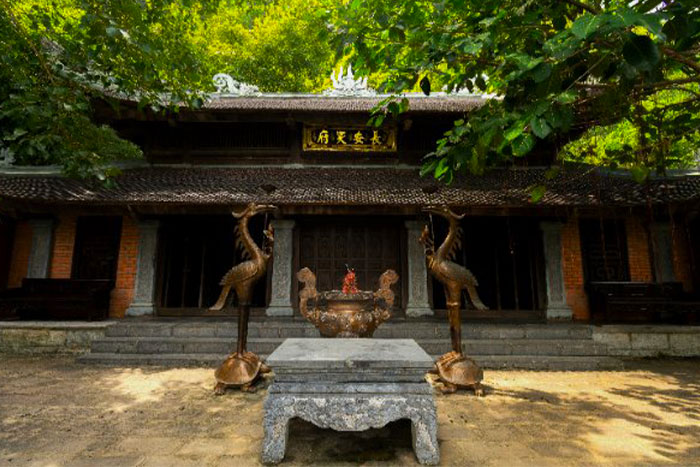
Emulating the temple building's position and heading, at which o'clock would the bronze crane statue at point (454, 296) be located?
The bronze crane statue is roughly at 11 o'clock from the temple building.

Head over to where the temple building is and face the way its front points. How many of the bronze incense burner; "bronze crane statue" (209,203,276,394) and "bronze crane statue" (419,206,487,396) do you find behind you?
0

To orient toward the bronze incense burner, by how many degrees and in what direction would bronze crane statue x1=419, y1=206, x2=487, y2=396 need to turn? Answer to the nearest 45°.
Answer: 0° — it already faces it

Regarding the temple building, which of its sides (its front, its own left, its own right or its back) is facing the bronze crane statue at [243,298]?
front

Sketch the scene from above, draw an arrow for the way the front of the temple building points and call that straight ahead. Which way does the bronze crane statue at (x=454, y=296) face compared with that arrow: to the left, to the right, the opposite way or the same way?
to the right

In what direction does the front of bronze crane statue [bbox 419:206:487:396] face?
to the viewer's left

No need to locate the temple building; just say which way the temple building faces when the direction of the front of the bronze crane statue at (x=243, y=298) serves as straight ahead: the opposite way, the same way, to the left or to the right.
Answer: to the right

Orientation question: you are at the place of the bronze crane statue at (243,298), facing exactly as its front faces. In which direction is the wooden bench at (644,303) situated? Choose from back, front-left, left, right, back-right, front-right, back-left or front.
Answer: front

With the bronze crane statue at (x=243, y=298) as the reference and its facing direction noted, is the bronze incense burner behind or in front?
in front

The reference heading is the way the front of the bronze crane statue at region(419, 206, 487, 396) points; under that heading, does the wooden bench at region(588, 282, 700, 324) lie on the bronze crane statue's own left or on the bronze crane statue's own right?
on the bronze crane statue's own right

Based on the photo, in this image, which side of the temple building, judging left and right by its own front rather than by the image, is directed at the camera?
front

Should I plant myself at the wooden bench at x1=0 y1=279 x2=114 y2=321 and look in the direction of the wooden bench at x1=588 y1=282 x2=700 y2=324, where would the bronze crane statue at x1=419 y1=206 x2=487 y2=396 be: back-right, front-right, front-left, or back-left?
front-right

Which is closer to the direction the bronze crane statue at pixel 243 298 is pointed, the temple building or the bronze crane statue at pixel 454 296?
the bronze crane statue

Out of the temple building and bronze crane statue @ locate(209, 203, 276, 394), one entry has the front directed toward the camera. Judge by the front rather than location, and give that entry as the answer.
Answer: the temple building

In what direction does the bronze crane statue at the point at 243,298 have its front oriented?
to the viewer's right

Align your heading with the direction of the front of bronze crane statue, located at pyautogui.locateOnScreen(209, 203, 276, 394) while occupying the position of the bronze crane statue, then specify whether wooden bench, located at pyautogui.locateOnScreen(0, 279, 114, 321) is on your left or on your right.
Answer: on your left

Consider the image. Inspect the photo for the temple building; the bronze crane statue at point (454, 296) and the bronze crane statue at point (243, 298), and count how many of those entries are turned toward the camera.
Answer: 1
